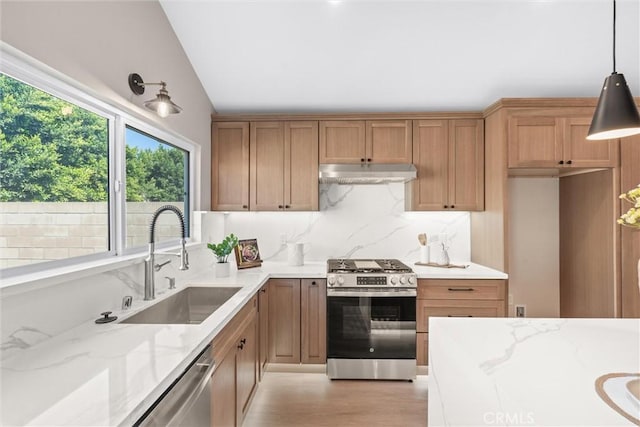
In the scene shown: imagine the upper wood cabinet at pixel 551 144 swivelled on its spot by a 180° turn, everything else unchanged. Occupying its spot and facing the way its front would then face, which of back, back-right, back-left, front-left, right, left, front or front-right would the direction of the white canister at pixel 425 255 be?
left

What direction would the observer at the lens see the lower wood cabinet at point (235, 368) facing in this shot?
facing to the right of the viewer

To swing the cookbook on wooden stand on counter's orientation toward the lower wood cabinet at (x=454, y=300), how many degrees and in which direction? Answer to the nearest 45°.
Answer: approximately 45° to its left

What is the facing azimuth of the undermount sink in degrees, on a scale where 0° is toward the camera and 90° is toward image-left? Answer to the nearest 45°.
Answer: approximately 270°

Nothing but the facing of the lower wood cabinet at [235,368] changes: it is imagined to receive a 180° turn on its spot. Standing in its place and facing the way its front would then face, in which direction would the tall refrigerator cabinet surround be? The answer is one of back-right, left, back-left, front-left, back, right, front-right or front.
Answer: back

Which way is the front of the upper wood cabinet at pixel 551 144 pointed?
toward the camera

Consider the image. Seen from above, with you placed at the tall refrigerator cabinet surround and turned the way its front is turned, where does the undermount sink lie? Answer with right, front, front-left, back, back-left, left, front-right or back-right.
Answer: front-right

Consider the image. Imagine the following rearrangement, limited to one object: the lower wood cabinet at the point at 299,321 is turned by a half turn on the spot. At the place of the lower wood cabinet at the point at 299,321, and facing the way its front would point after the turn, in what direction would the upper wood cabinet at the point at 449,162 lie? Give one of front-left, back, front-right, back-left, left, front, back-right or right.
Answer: right

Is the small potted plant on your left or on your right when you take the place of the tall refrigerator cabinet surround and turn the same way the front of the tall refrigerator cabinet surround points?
on your right

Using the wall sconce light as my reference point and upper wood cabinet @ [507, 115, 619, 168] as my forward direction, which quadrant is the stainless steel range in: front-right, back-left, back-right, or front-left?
front-left

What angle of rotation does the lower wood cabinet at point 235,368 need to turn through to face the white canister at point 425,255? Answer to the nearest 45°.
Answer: approximately 45° to its left

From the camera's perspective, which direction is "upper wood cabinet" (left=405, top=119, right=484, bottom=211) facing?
toward the camera

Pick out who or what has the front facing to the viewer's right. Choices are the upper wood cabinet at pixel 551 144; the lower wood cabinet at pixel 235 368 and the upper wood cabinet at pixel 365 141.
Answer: the lower wood cabinet

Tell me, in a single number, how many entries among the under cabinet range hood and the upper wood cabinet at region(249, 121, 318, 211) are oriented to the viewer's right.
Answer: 0

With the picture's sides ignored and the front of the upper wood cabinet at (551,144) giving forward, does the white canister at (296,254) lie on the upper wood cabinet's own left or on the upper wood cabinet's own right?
on the upper wood cabinet's own right

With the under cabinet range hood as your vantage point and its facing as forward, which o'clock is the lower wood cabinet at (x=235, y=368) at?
The lower wood cabinet is roughly at 1 o'clock from the under cabinet range hood.
